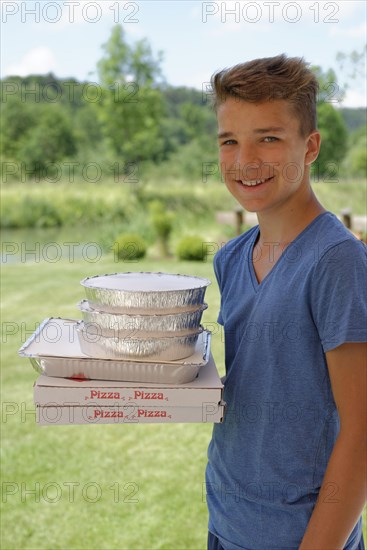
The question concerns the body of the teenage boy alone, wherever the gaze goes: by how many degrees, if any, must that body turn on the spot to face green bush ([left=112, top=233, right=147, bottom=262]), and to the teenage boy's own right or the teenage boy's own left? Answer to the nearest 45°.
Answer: approximately 135° to the teenage boy's own right

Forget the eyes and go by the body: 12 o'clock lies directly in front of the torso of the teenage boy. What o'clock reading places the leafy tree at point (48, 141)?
The leafy tree is roughly at 4 o'clock from the teenage boy.

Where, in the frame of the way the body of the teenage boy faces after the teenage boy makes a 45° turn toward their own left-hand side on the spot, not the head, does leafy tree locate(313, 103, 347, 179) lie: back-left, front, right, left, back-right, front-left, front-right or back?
back

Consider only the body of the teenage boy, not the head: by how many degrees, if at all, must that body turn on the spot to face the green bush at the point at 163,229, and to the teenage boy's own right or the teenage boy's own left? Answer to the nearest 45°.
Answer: approximately 135° to the teenage boy's own right

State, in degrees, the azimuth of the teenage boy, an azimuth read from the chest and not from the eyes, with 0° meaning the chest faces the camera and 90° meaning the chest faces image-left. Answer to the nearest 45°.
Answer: approximately 45°

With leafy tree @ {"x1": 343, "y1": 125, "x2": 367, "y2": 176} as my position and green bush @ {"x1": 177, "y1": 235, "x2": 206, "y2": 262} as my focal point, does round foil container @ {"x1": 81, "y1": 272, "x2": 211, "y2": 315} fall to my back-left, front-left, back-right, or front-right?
front-left

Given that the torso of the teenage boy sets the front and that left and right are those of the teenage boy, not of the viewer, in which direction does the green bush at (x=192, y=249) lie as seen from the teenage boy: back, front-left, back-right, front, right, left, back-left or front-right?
back-right

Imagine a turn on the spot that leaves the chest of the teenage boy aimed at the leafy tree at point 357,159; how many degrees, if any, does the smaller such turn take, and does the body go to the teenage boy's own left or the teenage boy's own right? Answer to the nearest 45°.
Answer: approximately 135° to the teenage boy's own right
